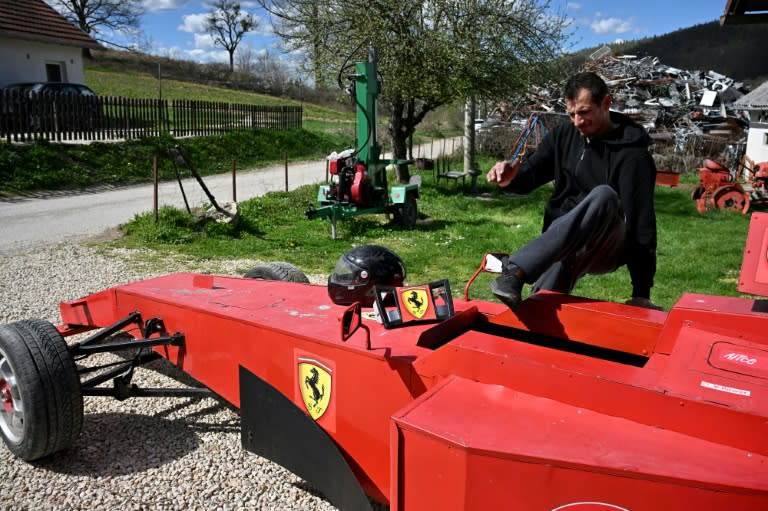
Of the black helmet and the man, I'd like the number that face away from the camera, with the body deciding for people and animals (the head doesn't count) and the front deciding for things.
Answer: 0

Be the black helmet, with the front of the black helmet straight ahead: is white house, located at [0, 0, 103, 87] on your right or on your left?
on your right

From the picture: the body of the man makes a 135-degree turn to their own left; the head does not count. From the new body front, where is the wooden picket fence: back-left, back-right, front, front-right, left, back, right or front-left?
back-left

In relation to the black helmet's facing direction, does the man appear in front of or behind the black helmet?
behind

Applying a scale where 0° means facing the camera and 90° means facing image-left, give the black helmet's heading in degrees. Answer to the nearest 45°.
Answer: approximately 90°

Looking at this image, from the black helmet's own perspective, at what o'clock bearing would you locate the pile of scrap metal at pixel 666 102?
The pile of scrap metal is roughly at 4 o'clock from the black helmet.

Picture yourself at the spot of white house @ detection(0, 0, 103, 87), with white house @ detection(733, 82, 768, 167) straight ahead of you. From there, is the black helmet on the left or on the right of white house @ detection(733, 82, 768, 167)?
right

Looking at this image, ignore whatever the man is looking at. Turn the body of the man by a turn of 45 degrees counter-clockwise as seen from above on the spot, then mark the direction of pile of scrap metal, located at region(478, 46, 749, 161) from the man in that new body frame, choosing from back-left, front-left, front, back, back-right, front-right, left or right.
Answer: back

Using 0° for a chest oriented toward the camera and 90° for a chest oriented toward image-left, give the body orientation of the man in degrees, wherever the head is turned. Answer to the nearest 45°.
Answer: approximately 45°
